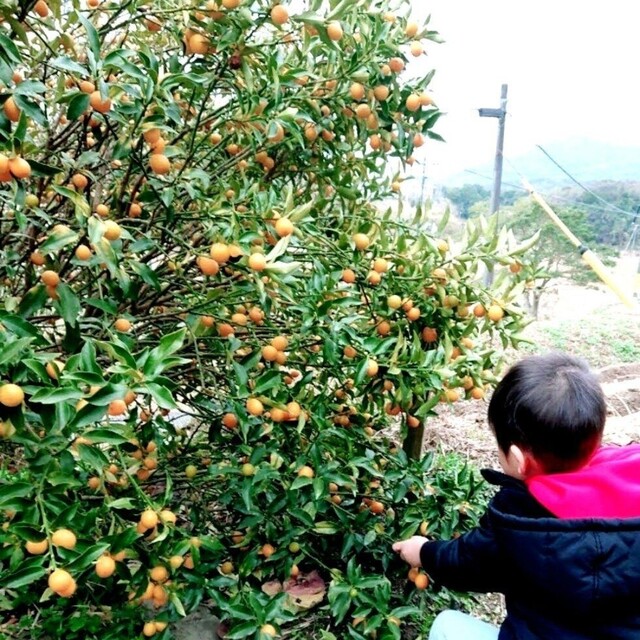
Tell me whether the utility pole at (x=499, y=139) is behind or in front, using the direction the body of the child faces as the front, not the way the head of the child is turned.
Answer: in front

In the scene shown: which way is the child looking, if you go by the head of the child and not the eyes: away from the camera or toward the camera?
away from the camera

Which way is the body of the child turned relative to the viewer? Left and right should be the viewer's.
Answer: facing away from the viewer and to the left of the viewer

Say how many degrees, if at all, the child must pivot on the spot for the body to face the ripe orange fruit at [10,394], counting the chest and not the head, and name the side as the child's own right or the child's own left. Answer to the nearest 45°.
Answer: approximately 90° to the child's own left
